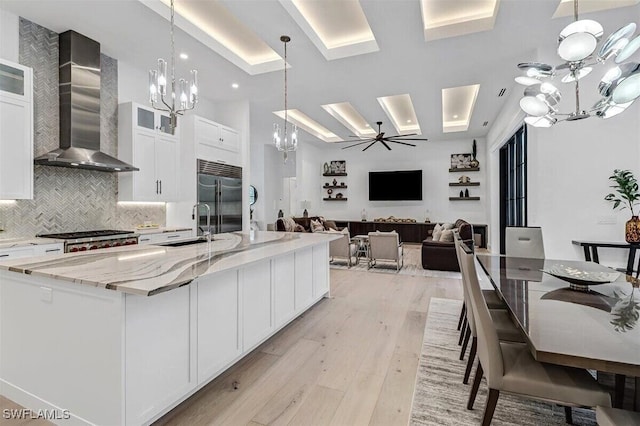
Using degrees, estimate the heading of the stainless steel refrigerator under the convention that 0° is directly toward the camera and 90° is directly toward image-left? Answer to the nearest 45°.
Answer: approximately 315°

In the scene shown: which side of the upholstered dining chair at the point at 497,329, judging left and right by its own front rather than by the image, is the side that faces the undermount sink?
back

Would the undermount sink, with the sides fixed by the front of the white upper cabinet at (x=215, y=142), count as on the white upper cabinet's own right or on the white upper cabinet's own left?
on the white upper cabinet's own right

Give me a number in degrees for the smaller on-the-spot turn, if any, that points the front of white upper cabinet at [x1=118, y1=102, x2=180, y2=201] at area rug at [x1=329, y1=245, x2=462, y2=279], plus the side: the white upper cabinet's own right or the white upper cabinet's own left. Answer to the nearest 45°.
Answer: approximately 45° to the white upper cabinet's own left

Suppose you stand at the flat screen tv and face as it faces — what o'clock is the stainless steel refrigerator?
The stainless steel refrigerator is roughly at 1 o'clock from the flat screen tv.

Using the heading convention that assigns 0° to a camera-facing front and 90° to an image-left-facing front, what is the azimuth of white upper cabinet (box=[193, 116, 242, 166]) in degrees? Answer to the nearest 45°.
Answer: approximately 315°

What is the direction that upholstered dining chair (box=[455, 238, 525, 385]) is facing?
to the viewer's right

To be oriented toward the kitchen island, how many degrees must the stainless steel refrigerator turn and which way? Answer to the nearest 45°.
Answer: approximately 45° to its right

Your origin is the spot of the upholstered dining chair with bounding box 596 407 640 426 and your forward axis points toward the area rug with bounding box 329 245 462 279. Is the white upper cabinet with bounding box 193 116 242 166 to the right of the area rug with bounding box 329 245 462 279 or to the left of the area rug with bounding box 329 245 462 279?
left

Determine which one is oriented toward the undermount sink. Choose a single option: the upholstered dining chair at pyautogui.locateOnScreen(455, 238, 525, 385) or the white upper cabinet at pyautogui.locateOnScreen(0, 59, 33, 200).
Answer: the white upper cabinet

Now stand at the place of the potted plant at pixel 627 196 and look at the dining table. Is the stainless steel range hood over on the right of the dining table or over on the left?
right

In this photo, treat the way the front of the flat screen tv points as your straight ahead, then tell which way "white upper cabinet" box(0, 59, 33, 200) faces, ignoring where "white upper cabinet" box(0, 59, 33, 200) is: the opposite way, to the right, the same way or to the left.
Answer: to the left

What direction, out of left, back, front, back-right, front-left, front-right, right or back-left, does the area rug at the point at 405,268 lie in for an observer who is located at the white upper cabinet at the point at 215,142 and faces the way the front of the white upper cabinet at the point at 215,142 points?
front-left

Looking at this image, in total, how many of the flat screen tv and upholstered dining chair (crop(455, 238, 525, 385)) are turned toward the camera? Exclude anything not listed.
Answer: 1
